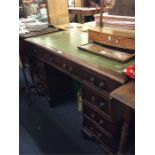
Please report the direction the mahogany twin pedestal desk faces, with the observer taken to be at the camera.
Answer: facing the viewer and to the left of the viewer
